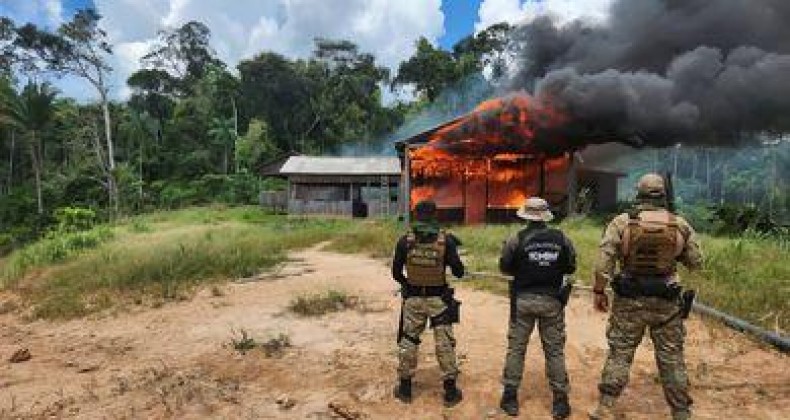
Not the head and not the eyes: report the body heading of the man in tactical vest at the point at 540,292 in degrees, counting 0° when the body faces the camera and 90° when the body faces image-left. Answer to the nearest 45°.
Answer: approximately 180°

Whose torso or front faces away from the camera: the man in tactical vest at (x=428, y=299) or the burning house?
the man in tactical vest

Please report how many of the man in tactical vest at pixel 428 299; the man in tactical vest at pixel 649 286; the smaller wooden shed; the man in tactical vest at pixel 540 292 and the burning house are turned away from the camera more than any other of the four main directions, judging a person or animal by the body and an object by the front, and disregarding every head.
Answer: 3

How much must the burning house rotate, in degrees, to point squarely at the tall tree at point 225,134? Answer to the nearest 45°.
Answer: approximately 135° to its right

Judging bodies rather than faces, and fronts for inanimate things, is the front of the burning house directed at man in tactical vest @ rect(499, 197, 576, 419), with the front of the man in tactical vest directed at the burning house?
yes

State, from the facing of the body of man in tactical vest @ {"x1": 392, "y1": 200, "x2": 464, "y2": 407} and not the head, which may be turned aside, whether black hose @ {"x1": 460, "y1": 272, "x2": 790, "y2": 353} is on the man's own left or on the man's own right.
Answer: on the man's own right

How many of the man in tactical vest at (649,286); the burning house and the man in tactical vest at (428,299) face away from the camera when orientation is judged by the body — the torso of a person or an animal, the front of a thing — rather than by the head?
2

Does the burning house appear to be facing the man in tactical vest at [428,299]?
yes

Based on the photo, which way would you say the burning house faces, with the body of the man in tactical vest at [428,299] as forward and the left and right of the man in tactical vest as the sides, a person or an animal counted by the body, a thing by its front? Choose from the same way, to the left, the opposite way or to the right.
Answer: the opposite way

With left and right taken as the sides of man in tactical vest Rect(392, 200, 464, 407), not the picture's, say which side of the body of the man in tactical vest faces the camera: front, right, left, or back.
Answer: back

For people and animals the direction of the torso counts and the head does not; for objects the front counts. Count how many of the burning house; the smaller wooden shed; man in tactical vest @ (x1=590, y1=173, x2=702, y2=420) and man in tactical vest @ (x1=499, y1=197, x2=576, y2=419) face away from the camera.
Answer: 2

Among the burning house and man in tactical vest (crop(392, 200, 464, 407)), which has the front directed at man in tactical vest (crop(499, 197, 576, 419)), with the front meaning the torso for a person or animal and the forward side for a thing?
the burning house
